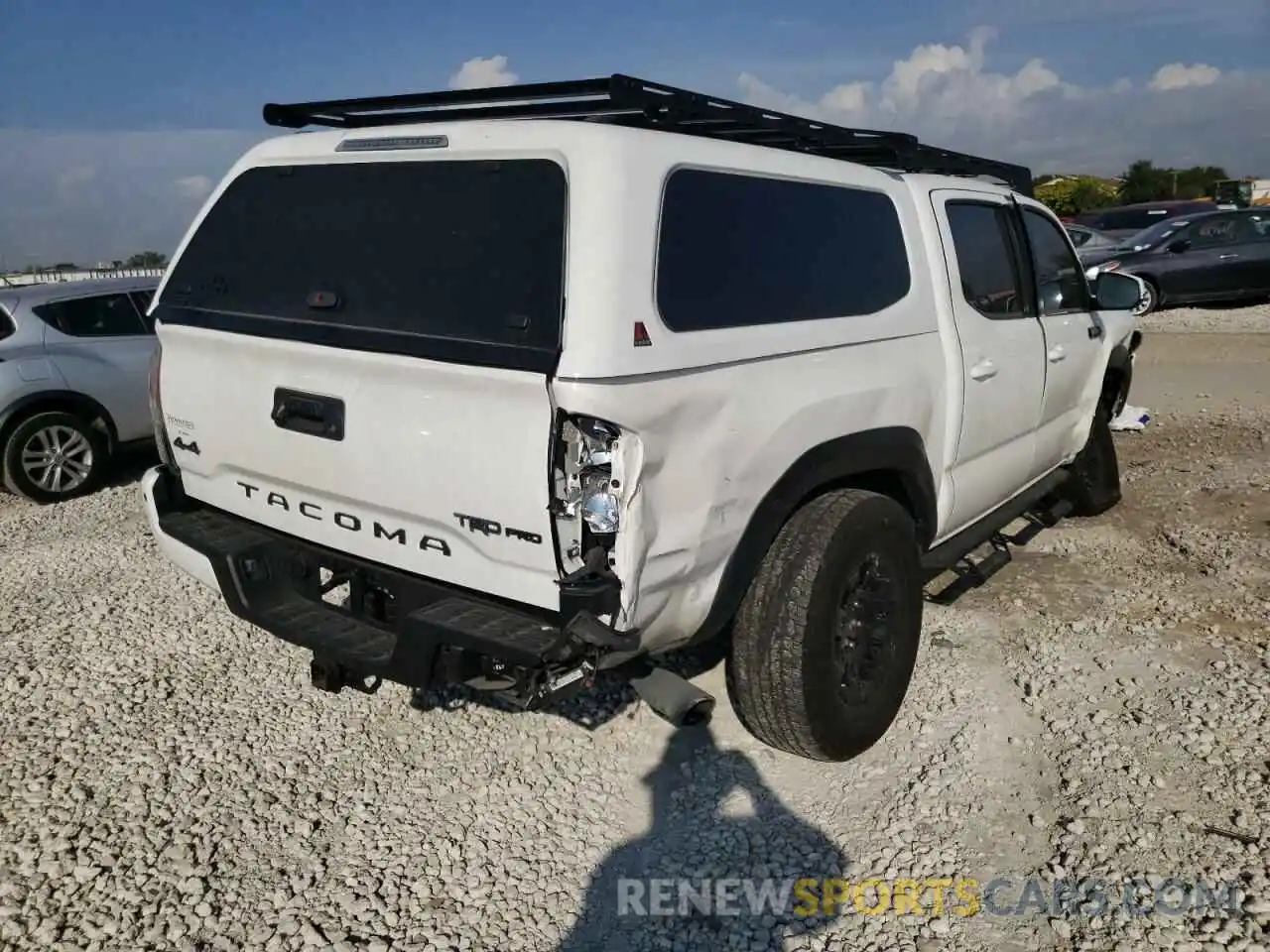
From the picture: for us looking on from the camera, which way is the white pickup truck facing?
facing away from the viewer and to the right of the viewer

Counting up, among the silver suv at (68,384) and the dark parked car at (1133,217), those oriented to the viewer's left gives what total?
1

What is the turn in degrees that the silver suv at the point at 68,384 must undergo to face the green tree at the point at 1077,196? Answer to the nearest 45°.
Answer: approximately 45° to its left

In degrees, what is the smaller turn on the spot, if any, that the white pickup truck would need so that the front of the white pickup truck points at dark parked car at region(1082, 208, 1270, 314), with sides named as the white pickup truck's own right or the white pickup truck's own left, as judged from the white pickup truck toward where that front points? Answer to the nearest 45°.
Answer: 0° — it already faces it

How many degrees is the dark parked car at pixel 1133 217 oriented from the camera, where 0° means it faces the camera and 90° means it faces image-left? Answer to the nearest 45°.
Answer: approximately 90°

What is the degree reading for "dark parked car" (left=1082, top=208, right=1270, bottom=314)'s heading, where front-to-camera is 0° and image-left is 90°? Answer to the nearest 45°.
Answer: approximately 45°

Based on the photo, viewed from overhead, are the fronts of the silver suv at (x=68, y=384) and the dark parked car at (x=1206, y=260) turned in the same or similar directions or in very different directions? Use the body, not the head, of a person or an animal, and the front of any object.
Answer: very different directions

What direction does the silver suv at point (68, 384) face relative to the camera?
to the viewer's right

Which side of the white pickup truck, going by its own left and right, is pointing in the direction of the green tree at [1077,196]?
front

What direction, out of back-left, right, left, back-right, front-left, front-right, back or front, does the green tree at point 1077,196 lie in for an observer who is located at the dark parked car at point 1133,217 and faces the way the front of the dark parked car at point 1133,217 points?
right

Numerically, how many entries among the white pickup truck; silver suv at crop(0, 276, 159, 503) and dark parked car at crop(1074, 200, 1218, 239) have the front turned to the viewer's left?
1

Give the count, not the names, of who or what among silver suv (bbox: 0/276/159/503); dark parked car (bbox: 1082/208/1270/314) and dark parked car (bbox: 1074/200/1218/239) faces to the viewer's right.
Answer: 1
